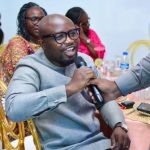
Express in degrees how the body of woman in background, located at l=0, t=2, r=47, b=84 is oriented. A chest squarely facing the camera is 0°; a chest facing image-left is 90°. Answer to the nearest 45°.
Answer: approximately 315°

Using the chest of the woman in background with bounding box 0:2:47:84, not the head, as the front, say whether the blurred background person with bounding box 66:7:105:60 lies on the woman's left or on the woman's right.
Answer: on the woman's left

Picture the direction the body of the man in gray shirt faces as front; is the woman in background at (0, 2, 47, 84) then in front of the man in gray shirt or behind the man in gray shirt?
behind

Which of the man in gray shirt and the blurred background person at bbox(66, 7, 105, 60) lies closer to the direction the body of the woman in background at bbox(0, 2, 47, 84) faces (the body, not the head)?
the man in gray shirt

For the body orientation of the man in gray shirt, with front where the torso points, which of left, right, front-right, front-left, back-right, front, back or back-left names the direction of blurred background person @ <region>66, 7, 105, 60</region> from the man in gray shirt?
back-left
